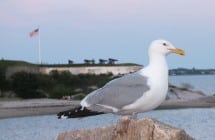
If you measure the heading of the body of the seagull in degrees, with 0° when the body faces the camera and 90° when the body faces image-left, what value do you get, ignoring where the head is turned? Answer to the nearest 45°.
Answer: approximately 270°
